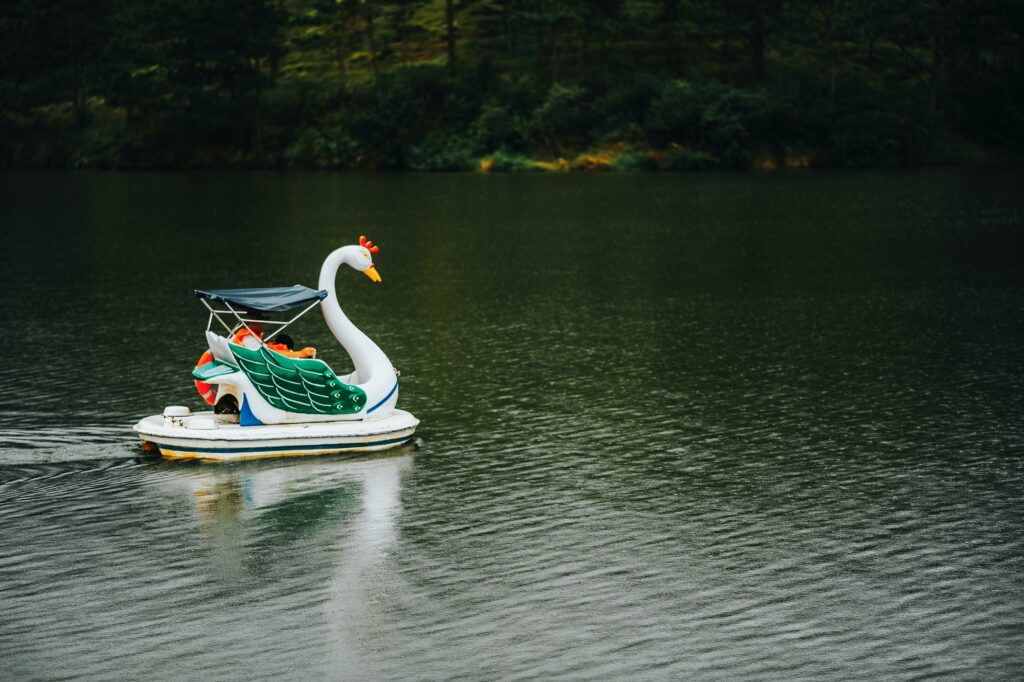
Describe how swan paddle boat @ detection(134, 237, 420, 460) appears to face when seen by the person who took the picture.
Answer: facing to the right of the viewer
